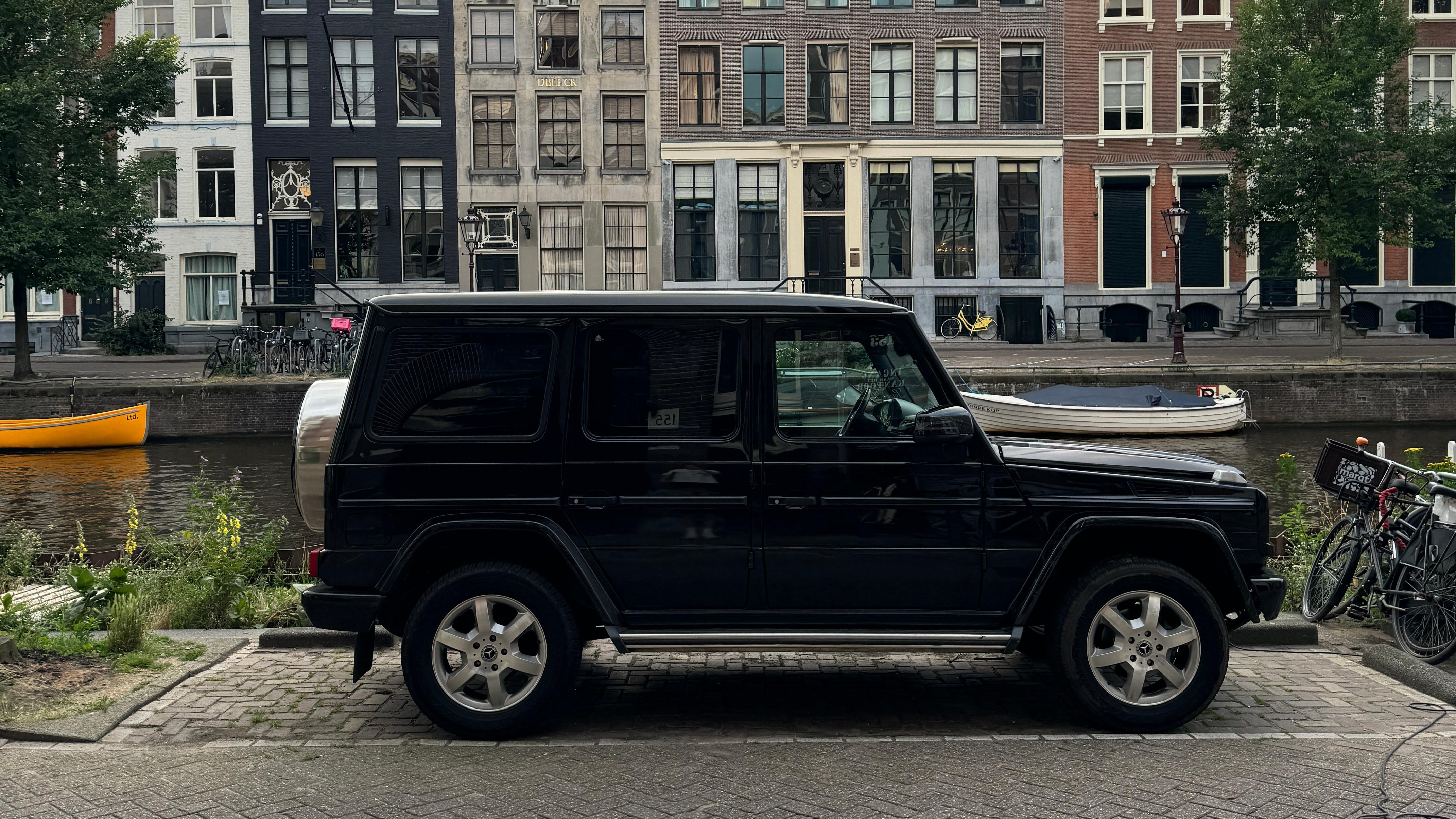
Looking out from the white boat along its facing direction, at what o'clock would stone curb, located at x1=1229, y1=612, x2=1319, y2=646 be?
The stone curb is roughly at 9 o'clock from the white boat.

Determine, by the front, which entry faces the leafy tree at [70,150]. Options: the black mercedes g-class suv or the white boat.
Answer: the white boat

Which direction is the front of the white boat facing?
to the viewer's left

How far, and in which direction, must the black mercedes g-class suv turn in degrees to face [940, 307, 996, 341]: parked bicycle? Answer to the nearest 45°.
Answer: approximately 90° to its left

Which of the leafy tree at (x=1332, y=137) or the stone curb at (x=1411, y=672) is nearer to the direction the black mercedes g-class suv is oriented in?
the stone curb

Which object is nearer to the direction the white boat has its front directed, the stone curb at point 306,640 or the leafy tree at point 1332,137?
the stone curb

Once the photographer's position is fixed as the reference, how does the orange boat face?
facing to the right of the viewer

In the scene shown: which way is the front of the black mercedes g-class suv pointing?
to the viewer's right

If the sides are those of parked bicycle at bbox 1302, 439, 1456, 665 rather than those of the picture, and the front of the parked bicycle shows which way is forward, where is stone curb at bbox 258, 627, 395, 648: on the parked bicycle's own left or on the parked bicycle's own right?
on the parked bicycle's own left

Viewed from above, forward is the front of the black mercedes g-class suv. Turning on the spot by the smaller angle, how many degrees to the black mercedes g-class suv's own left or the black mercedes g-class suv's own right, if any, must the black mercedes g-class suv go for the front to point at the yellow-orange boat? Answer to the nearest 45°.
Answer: approximately 135° to the black mercedes g-class suv's own left
